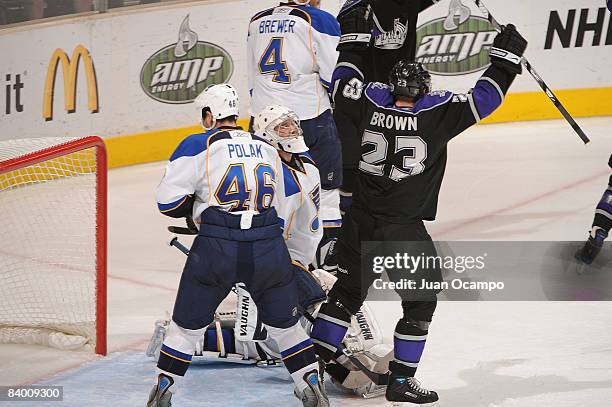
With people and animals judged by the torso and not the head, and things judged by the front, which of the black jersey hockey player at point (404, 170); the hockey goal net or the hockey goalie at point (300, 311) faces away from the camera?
the black jersey hockey player

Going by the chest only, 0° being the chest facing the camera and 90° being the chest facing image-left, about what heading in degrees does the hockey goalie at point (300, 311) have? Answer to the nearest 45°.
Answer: approximately 315°

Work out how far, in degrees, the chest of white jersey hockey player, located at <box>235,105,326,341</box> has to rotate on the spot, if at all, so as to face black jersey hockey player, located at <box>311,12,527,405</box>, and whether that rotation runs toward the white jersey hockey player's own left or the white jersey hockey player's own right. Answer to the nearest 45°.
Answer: approximately 45° to the white jersey hockey player's own left

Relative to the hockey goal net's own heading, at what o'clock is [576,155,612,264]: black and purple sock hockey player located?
The black and purple sock hockey player is roughly at 11 o'clock from the hockey goal net.

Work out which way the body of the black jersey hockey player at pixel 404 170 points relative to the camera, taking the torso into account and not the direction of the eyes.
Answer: away from the camera

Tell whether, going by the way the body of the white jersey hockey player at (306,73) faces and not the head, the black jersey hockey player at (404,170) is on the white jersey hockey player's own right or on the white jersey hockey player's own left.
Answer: on the white jersey hockey player's own right

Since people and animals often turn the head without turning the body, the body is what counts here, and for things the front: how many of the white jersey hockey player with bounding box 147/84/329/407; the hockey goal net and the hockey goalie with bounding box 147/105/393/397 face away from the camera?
1

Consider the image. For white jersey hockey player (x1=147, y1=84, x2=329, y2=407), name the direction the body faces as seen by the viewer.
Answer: away from the camera

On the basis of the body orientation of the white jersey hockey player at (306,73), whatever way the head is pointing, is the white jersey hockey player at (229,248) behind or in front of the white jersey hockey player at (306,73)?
behind

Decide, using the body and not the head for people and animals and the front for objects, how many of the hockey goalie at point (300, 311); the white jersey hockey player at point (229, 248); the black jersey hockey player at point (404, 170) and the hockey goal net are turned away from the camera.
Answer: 2

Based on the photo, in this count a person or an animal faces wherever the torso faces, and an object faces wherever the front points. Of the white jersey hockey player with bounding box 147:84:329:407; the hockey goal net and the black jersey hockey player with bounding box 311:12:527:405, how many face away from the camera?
2

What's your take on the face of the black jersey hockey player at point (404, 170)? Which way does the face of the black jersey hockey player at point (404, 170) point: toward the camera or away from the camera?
away from the camera

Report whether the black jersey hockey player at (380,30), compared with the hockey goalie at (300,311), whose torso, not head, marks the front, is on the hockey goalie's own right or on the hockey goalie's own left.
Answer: on the hockey goalie's own left
